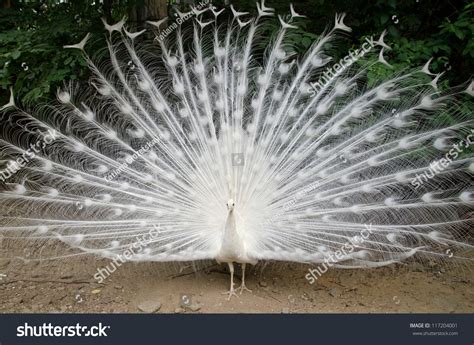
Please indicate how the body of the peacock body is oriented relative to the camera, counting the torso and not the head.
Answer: toward the camera
